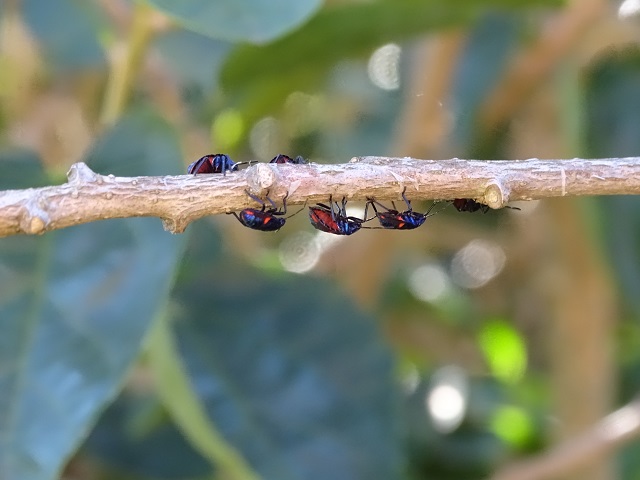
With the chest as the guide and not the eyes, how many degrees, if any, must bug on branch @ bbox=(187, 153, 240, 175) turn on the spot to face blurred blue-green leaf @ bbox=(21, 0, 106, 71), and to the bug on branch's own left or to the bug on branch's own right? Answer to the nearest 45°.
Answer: approximately 135° to the bug on branch's own left

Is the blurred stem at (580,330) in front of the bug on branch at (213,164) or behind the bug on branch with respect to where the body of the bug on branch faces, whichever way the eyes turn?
in front

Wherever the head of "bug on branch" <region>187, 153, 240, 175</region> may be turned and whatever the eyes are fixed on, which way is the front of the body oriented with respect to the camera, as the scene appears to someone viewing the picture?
to the viewer's right
